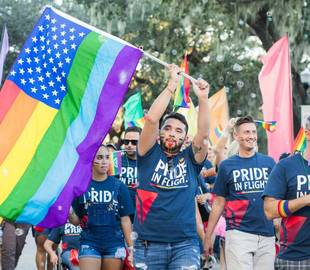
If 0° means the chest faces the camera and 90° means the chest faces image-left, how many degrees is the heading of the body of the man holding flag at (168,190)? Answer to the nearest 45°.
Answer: approximately 0°

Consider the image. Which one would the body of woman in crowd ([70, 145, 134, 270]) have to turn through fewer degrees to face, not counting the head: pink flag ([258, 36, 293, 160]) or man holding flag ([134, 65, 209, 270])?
the man holding flag

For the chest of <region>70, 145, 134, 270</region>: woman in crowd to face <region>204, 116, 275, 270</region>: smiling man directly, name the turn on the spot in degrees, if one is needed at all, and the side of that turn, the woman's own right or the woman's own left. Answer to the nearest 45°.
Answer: approximately 90° to the woman's own left

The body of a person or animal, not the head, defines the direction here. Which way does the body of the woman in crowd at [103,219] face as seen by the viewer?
toward the camera

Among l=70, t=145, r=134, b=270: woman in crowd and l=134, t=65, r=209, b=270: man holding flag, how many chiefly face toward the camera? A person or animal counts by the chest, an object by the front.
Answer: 2
